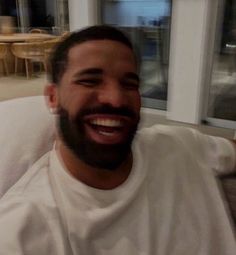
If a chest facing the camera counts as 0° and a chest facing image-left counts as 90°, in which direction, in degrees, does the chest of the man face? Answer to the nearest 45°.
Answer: approximately 0°

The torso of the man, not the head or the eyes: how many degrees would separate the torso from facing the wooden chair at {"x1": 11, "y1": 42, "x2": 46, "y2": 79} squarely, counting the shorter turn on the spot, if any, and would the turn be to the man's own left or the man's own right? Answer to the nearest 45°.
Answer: approximately 180°

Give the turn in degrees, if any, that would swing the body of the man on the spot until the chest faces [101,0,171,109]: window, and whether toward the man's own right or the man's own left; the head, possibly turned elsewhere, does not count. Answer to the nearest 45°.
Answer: approximately 180°

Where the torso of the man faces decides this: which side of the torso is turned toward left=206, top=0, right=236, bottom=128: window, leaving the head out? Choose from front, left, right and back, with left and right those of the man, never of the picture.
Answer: back

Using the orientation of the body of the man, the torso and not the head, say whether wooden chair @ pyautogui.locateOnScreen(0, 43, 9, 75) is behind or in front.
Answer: behind

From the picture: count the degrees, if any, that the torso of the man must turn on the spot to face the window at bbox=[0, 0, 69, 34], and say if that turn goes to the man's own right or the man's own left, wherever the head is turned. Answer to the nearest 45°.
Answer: approximately 180°

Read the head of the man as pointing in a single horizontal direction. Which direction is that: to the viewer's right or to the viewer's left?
to the viewer's right

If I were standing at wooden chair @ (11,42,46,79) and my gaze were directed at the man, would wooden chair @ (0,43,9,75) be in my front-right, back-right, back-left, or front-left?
back-right
